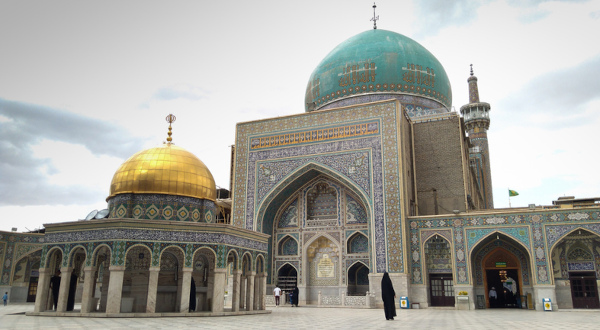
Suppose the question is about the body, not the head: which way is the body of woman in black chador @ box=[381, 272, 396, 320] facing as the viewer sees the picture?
away from the camera

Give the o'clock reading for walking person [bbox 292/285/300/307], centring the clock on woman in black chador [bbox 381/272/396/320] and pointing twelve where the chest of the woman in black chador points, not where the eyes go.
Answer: The walking person is roughly at 11 o'clock from the woman in black chador.

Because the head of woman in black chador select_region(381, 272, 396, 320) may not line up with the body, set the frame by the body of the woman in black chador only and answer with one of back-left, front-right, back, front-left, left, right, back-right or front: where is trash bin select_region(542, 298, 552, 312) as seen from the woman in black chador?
front-right
